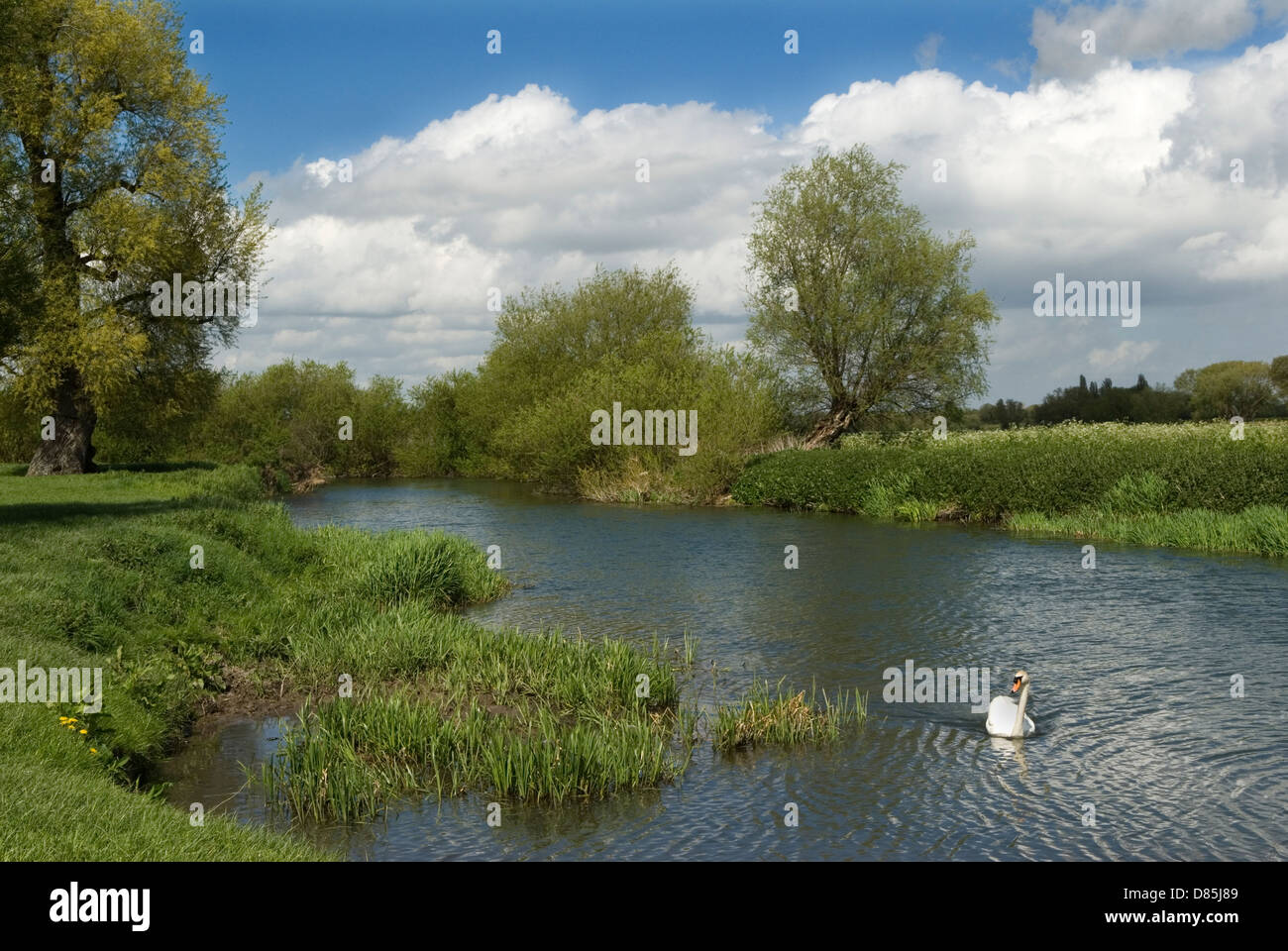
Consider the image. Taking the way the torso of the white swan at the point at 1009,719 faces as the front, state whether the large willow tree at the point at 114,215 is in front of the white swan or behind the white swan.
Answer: behind

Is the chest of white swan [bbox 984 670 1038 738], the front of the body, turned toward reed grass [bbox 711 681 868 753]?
no

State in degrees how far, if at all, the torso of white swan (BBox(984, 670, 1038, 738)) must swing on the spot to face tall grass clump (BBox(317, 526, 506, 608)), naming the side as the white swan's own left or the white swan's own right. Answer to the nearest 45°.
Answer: approximately 180°

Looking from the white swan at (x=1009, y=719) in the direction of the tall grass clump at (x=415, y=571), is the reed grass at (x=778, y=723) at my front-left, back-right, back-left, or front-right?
front-left

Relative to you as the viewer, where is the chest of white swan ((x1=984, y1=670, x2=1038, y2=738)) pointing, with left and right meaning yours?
facing the viewer and to the right of the viewer
